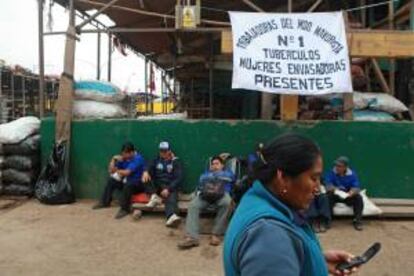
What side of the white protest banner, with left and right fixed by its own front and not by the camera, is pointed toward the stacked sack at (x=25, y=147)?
right

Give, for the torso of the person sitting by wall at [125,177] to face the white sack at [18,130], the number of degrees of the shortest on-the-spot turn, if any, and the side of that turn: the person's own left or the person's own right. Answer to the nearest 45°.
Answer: approximately 90° to the person's own right

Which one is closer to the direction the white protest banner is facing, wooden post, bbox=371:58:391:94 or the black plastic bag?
the black plastic bag

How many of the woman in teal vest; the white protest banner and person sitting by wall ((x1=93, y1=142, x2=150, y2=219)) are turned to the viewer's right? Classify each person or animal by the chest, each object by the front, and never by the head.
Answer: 1

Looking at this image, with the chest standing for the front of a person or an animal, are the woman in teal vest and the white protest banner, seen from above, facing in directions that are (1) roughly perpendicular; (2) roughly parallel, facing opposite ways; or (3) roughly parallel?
roughly perpendicular

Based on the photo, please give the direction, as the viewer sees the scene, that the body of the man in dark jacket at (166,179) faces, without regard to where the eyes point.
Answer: toward the camera

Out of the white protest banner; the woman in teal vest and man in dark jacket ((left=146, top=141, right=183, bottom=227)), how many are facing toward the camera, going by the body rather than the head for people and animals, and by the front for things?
2

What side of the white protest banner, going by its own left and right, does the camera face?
front

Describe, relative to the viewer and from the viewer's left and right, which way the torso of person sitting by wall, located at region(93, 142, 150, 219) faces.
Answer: facing the viewer and to the left of the viewer

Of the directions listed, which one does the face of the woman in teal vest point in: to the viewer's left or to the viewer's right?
to the viewer's right

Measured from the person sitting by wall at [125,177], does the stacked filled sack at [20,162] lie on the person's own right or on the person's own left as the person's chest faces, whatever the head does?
on the person's own right
